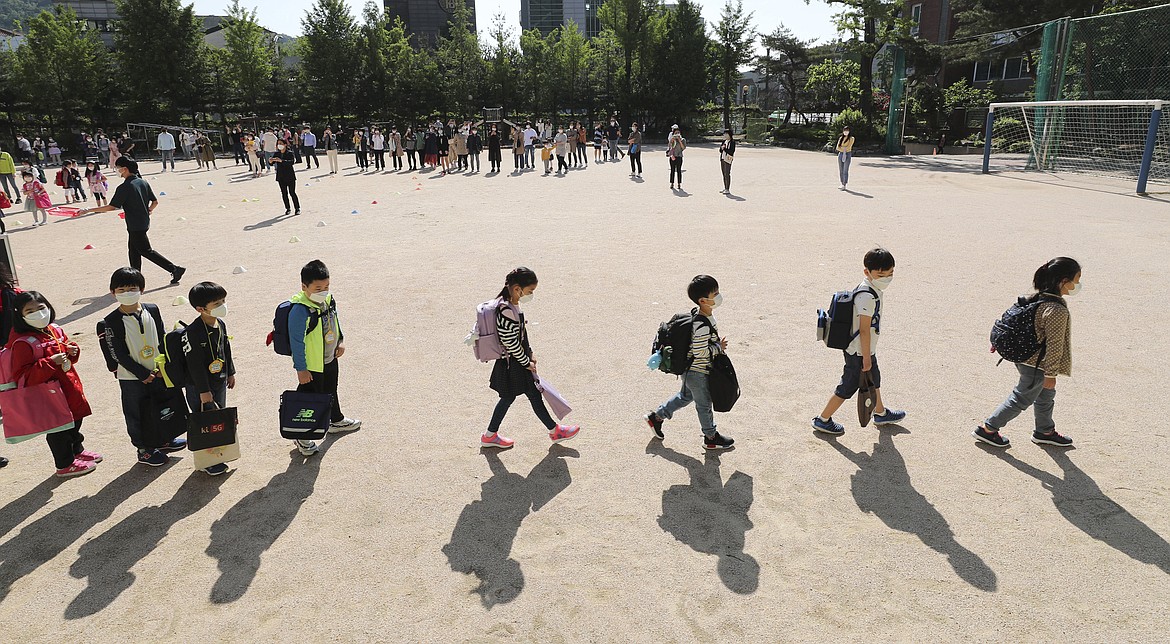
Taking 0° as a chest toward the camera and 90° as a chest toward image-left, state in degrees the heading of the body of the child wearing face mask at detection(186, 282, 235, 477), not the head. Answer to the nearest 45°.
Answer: approximately 315°

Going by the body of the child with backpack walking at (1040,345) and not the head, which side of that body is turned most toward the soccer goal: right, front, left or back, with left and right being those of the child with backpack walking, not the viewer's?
left

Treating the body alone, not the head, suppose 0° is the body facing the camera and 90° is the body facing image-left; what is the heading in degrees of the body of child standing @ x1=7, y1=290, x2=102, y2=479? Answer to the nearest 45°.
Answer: approximately 315°

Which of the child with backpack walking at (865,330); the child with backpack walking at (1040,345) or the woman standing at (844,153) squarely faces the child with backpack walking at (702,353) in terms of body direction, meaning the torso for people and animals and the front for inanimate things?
the woman standing

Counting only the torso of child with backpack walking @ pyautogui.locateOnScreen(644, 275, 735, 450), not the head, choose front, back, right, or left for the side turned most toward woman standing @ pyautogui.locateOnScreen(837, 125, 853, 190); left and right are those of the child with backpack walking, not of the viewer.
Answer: left

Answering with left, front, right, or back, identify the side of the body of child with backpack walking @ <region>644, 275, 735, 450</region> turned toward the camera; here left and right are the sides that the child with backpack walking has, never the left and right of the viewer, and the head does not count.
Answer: right

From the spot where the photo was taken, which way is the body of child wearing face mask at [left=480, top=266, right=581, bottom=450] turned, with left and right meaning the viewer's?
facing to the right of the viewer

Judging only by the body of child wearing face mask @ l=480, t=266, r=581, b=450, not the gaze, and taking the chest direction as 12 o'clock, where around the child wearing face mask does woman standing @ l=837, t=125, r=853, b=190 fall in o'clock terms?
The woman standing is roughly at 10 o'clock from the child wearing face mask.

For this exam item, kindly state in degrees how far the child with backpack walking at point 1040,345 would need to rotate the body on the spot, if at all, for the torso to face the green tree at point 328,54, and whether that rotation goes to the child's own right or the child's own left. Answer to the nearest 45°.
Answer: approximately 135° to the child's own left

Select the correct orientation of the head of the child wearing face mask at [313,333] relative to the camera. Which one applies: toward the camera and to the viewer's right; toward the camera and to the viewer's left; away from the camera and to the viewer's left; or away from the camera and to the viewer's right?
toward the camera and to the viewer's right

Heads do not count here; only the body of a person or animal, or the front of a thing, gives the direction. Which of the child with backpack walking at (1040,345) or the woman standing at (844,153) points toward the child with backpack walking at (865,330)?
the woman standing

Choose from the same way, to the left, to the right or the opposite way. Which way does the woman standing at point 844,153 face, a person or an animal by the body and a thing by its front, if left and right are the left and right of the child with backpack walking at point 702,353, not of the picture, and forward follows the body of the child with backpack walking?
to the right

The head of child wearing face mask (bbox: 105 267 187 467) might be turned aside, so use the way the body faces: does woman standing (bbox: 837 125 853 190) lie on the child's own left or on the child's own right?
on the child's own left

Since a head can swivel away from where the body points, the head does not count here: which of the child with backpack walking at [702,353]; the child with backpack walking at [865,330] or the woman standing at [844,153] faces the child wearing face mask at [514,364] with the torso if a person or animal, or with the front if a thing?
the woman standing

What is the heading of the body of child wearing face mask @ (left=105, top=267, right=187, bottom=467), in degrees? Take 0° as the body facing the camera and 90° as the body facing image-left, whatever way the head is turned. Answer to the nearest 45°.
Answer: approximately 315°
